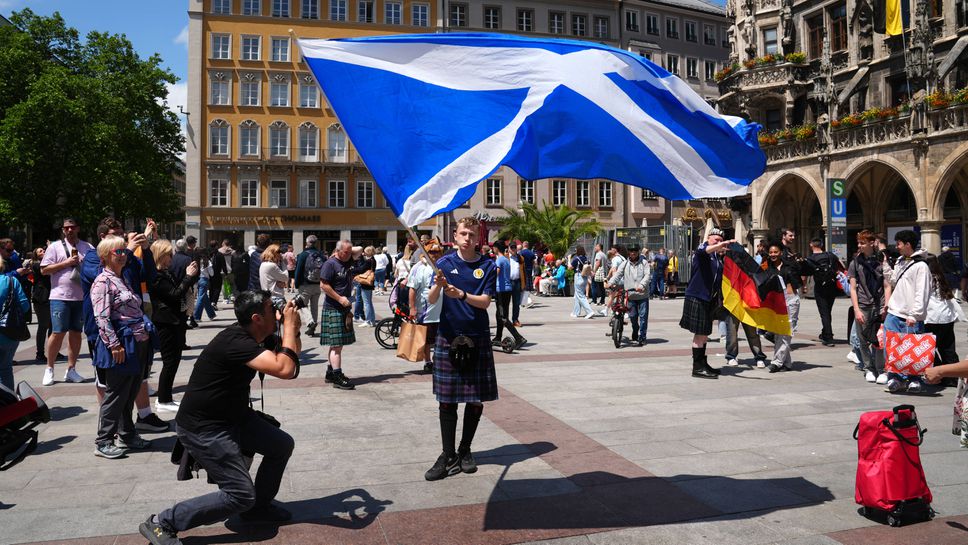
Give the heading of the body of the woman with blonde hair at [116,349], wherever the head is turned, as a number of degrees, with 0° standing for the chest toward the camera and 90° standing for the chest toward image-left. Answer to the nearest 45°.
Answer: approximately 270°

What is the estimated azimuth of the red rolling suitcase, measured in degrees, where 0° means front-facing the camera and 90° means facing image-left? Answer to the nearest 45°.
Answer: approximately 45°

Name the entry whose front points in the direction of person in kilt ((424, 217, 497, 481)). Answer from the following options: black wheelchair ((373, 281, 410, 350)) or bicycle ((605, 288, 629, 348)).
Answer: the bicycle

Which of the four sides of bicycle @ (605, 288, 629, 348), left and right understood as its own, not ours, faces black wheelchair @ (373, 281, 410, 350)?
right

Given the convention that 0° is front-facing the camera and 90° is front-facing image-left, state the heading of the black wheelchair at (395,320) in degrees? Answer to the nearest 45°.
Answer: approximately 90°

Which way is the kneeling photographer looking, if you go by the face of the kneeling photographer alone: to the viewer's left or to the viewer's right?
to the viewer's right

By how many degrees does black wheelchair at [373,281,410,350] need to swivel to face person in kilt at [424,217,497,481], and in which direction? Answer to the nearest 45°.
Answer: approximately 90° to its left

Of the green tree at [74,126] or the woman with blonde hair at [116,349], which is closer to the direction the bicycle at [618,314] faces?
the woman with blonde hair

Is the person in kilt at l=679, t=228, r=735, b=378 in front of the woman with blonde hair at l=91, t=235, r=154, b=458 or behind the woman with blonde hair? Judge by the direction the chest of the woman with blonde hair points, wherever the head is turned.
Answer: in front

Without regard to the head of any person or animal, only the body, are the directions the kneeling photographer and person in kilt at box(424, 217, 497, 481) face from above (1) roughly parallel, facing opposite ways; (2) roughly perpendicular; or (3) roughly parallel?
roughly perpendicular

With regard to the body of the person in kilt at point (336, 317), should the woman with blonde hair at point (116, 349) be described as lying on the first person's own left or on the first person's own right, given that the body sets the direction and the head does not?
on the first person's own right

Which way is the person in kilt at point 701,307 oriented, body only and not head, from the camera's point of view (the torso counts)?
to the viewer's right

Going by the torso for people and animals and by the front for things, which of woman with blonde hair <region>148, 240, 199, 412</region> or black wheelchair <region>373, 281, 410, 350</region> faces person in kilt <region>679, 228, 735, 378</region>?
the woman with blonde hair

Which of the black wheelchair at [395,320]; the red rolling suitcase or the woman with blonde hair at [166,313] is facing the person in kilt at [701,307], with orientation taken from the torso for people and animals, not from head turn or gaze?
the woman with blonde hair

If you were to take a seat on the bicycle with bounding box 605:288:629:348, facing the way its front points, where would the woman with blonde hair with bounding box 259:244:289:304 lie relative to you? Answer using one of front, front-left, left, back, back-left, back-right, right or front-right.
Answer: front-right
